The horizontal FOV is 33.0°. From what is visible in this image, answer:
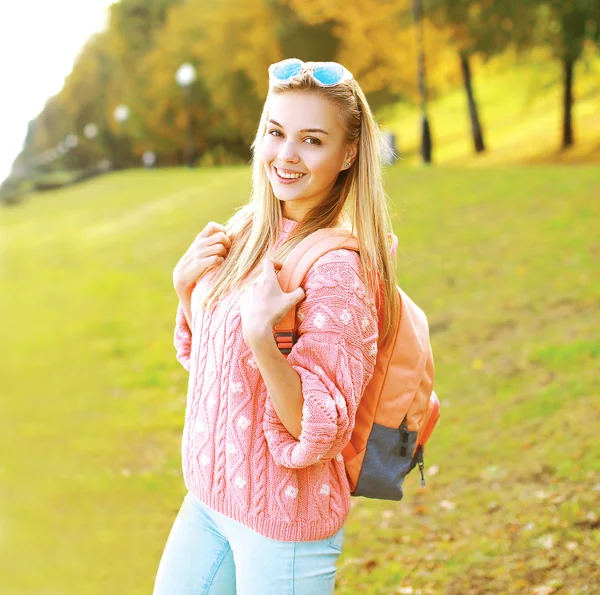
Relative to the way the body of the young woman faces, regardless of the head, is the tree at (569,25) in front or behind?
behind

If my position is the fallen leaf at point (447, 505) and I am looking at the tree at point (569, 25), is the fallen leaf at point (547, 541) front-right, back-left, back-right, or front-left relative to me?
back-right

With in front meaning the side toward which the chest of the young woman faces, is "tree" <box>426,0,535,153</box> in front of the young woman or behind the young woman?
behind

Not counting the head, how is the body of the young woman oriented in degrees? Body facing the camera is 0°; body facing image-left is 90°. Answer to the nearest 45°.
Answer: approximately 45°

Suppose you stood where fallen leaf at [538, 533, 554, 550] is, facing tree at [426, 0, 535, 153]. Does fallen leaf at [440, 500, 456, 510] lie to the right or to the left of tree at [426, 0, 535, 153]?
left

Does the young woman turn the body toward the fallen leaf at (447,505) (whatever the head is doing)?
no

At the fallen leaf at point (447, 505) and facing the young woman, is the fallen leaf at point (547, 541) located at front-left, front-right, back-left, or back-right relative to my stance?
front-left
